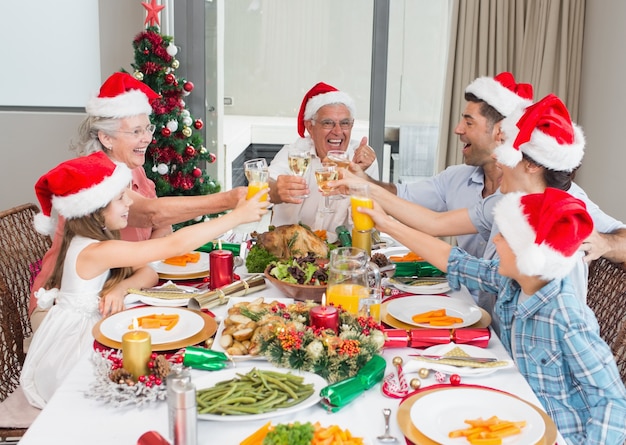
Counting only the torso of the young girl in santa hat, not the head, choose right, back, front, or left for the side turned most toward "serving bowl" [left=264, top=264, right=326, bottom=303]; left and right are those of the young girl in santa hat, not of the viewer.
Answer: front

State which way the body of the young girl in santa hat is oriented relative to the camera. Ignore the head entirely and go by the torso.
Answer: to the viewer's right

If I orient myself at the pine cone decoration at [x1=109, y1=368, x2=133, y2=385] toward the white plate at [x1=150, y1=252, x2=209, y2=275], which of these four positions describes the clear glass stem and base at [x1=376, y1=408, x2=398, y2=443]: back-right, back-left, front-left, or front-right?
back-right

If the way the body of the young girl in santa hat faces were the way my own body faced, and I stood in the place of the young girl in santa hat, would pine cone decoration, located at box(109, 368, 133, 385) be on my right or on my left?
on my right

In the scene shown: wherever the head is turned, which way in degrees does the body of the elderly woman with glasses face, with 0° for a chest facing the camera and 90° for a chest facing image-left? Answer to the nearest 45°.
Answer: approximately 270°

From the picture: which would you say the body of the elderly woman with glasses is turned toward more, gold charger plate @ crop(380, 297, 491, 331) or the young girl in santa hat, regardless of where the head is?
the gold charger plate

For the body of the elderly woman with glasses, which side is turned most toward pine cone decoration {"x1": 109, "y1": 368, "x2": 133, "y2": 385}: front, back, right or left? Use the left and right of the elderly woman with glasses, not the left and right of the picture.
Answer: right

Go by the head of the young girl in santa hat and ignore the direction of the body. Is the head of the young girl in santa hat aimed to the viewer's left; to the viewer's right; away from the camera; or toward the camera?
to the viewer's right

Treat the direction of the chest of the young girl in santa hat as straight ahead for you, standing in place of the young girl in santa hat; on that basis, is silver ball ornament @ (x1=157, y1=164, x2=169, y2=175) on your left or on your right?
on your left

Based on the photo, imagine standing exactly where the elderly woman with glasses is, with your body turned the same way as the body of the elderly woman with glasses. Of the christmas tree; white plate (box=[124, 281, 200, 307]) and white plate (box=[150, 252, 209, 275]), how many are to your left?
1

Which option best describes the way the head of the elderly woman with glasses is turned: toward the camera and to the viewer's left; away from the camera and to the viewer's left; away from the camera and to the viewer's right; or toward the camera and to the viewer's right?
toward the camera and to the viewer's right

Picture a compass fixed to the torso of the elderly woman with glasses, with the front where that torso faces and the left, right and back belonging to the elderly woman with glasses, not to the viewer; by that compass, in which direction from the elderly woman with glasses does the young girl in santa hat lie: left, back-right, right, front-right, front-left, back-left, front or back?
right
